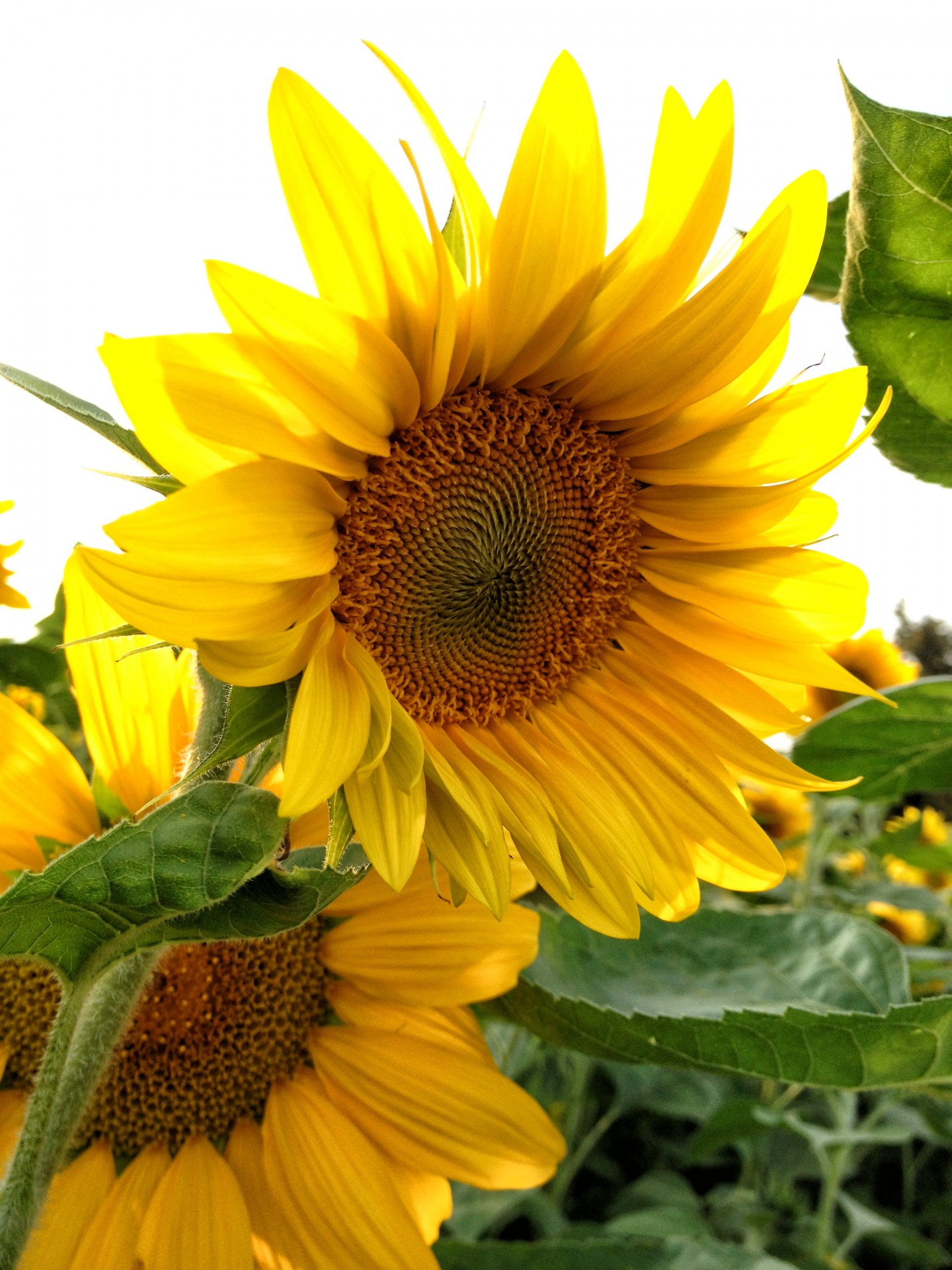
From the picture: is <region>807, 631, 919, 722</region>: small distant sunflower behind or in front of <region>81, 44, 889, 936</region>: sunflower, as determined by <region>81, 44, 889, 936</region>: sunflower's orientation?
behind

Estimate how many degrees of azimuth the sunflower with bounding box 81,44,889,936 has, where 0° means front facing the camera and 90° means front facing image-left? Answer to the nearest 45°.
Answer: approximately 0°

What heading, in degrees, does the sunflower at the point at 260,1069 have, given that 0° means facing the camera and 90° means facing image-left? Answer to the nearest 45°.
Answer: approximately 0°

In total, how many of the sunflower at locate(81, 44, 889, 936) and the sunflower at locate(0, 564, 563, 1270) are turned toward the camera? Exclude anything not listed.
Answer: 2

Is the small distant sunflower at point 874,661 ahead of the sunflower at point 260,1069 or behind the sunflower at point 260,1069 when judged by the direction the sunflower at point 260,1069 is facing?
behind

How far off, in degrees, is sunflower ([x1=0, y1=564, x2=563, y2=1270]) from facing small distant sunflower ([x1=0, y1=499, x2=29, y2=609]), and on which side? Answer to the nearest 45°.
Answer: approximately 135° to its right

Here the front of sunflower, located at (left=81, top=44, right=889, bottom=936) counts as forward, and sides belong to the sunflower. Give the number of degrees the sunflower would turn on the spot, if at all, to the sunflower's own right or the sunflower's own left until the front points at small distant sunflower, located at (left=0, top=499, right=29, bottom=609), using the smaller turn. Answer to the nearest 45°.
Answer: approximately 135° to the sunflower's own right
